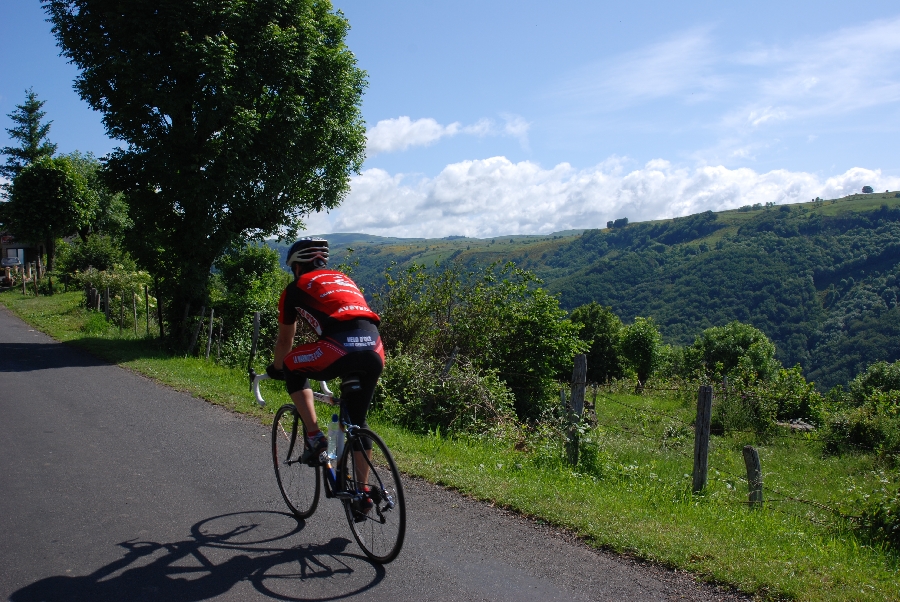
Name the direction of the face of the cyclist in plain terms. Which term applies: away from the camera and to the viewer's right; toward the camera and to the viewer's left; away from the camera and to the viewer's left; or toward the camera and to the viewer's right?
away from the camera and to the viewer's left

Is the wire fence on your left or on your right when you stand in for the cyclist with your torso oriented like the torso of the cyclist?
on your right

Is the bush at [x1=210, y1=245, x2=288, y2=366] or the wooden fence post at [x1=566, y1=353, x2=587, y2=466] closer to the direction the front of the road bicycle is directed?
the bush

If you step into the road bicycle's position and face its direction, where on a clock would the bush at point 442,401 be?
The bush is roughly at 2 o'clock from the road bicycle.

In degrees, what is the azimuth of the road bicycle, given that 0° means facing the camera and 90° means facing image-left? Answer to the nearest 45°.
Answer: approximately 135°

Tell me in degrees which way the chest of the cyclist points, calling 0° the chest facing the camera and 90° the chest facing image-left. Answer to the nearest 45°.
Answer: approximately 135°

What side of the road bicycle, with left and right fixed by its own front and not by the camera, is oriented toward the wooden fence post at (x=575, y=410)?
right

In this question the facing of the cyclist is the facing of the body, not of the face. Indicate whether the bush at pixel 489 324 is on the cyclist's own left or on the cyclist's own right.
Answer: on the cyclist's own right

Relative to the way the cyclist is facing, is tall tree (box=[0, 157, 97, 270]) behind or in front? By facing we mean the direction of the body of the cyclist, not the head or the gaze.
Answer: in front

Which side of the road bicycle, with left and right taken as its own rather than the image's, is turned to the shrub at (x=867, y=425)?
right

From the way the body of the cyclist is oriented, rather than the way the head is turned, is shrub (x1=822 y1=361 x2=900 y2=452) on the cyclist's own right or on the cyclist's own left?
on the cyclist's own right

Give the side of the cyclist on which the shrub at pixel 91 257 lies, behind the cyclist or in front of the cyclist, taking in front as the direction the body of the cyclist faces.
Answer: in front

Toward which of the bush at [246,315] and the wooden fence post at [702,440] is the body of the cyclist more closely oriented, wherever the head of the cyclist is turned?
the bush
